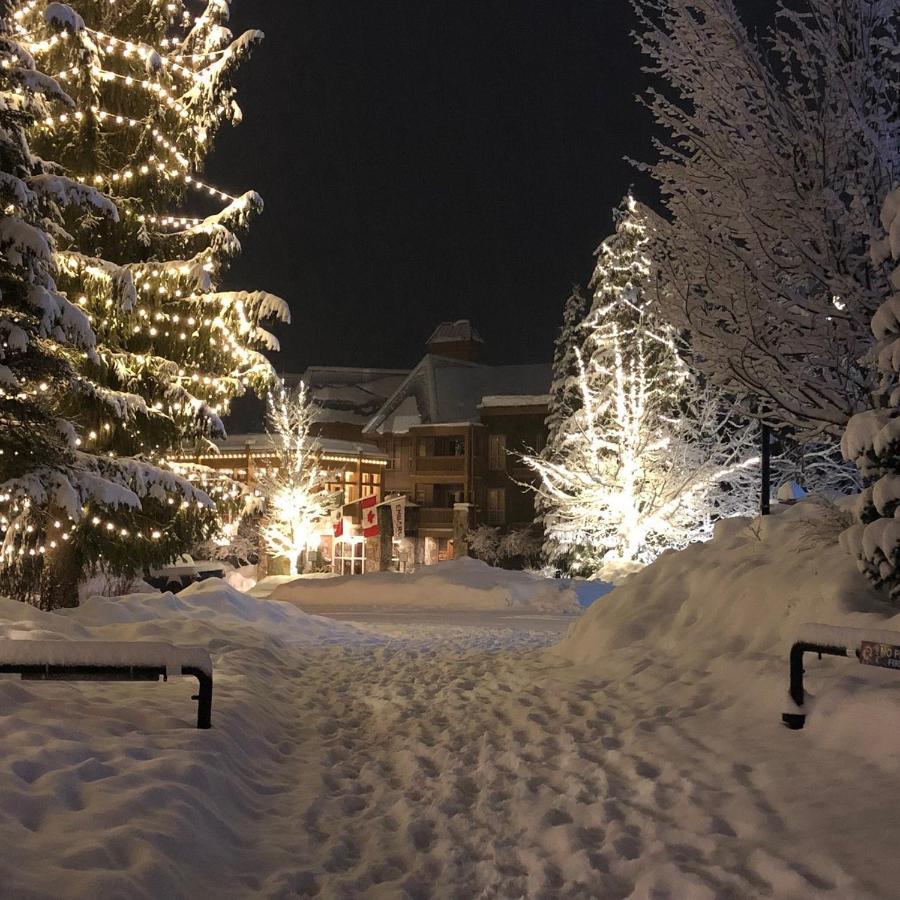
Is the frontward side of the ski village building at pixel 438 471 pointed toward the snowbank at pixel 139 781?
yes

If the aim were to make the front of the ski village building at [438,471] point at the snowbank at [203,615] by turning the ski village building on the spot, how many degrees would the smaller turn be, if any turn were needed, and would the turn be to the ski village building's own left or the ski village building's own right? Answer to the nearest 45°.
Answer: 0° — it already faces it

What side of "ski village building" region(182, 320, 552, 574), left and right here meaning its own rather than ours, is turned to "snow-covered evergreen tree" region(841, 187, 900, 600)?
front

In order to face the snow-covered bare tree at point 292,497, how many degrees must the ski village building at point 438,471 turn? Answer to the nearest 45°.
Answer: approximately 45° to its right

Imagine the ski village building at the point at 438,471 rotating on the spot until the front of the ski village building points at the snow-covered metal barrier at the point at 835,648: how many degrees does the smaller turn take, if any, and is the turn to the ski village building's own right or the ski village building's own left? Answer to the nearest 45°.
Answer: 0° — it already faces it

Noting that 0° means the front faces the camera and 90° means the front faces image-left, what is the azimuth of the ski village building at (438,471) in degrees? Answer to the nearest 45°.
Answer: approximately 0°

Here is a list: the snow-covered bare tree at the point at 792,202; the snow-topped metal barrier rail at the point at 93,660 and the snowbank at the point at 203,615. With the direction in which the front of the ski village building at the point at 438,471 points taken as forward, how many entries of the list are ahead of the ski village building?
3

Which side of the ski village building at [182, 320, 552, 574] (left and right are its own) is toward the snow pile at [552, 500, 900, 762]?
front

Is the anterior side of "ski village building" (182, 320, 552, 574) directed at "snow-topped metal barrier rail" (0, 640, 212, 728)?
yes

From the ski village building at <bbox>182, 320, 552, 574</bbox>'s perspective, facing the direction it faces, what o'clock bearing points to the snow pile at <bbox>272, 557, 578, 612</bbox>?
The snow pile is roughly at 12 o'clock from the ski village building.

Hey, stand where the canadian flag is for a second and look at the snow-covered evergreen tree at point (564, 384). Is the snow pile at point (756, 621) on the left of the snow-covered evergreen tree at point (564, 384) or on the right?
right
